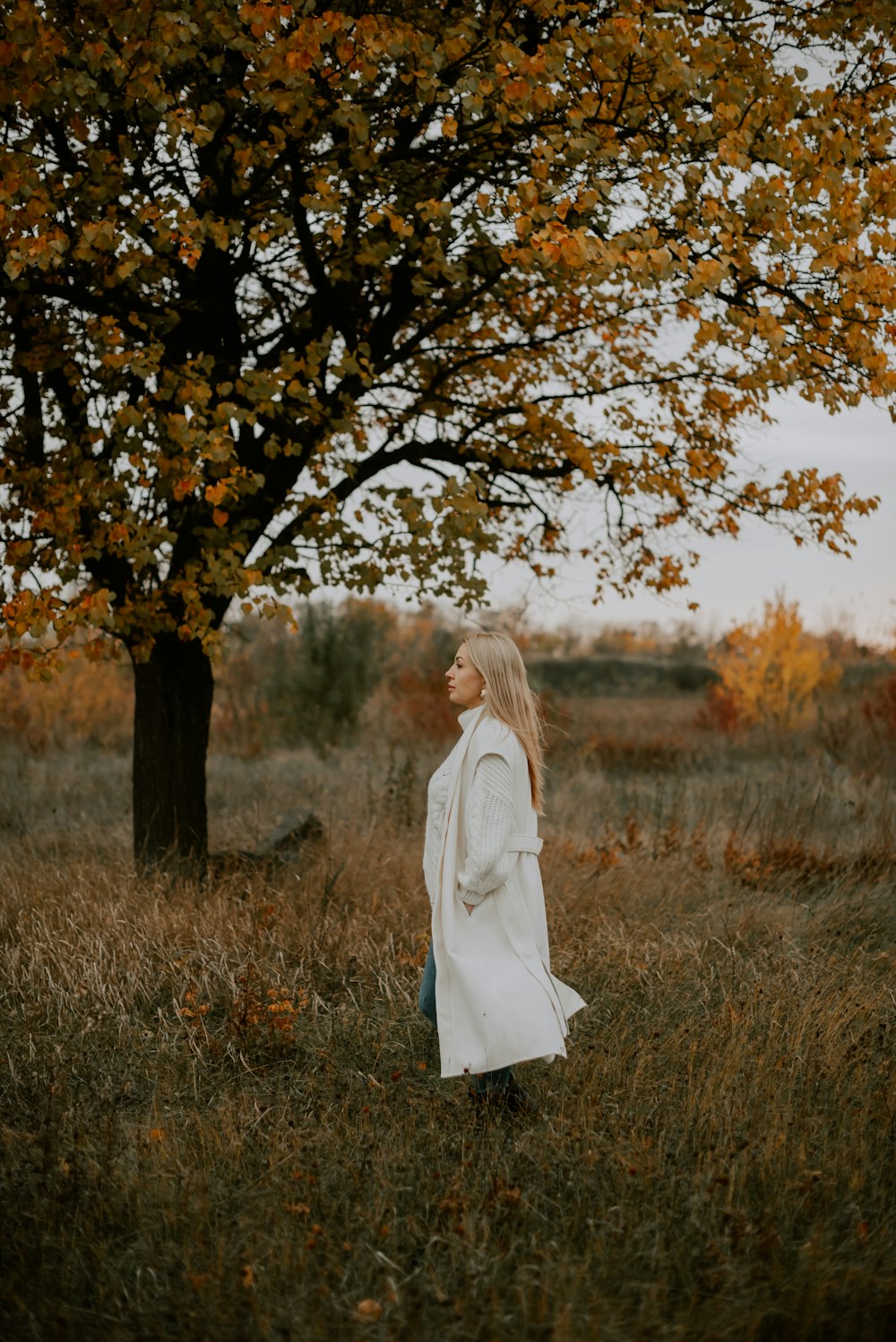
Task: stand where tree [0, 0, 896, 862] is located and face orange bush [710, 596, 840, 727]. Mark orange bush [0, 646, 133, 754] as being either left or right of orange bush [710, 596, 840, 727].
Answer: left

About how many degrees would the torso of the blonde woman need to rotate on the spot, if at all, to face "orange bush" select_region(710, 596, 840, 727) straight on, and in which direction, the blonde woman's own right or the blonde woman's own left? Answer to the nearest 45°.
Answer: approximately 90° to the blonde woman's own right

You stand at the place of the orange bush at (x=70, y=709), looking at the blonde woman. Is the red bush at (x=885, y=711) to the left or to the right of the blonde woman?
left

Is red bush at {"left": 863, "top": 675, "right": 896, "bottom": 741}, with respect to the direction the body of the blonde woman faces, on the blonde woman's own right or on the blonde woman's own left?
on the blonde woman's own right

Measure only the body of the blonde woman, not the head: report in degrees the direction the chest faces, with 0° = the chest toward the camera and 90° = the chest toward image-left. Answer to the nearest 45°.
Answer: approximately 90°

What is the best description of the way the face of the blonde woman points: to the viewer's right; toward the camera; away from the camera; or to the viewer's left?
to the viewer's left
